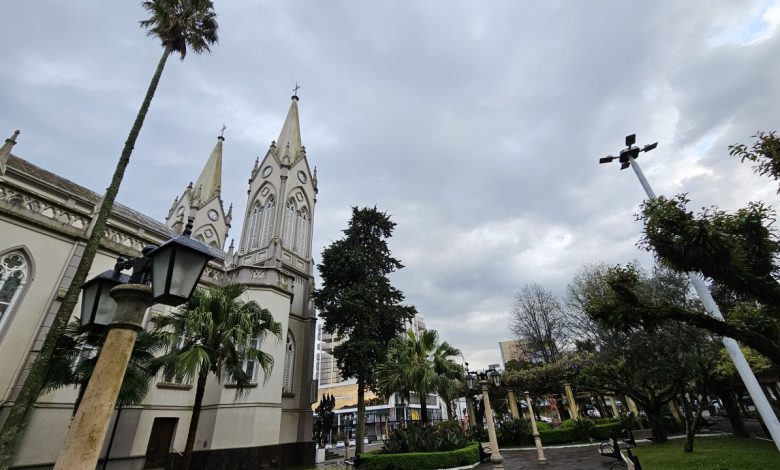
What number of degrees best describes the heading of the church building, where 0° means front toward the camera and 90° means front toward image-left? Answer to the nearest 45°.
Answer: approximately 225°

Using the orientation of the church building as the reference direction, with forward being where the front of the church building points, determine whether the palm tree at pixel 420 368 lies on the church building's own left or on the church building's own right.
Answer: on the church building's own right

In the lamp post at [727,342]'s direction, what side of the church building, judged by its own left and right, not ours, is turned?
right

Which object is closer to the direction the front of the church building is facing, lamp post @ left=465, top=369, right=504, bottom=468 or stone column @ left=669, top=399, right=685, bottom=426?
the stone column

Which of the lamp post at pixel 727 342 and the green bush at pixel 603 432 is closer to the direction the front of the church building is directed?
the green bush

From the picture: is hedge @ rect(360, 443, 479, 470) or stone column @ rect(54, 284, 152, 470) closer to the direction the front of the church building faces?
the hedge

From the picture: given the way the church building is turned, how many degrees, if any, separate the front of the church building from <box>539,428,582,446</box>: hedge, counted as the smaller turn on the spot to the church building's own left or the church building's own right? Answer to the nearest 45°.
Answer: approximately 45° to the church building's own right

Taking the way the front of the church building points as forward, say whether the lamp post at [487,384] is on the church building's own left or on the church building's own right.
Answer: on the church building's own right

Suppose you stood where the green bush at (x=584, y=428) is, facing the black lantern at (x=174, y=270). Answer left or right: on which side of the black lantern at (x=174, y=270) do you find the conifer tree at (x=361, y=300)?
right

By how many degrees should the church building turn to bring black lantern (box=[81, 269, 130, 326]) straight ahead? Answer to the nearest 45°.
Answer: approximately 135° to its right

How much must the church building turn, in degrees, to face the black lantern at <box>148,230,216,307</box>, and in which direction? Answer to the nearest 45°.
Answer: approximately 135° to its right

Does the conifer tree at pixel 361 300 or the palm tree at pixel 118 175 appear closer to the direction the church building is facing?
the conifer tree
